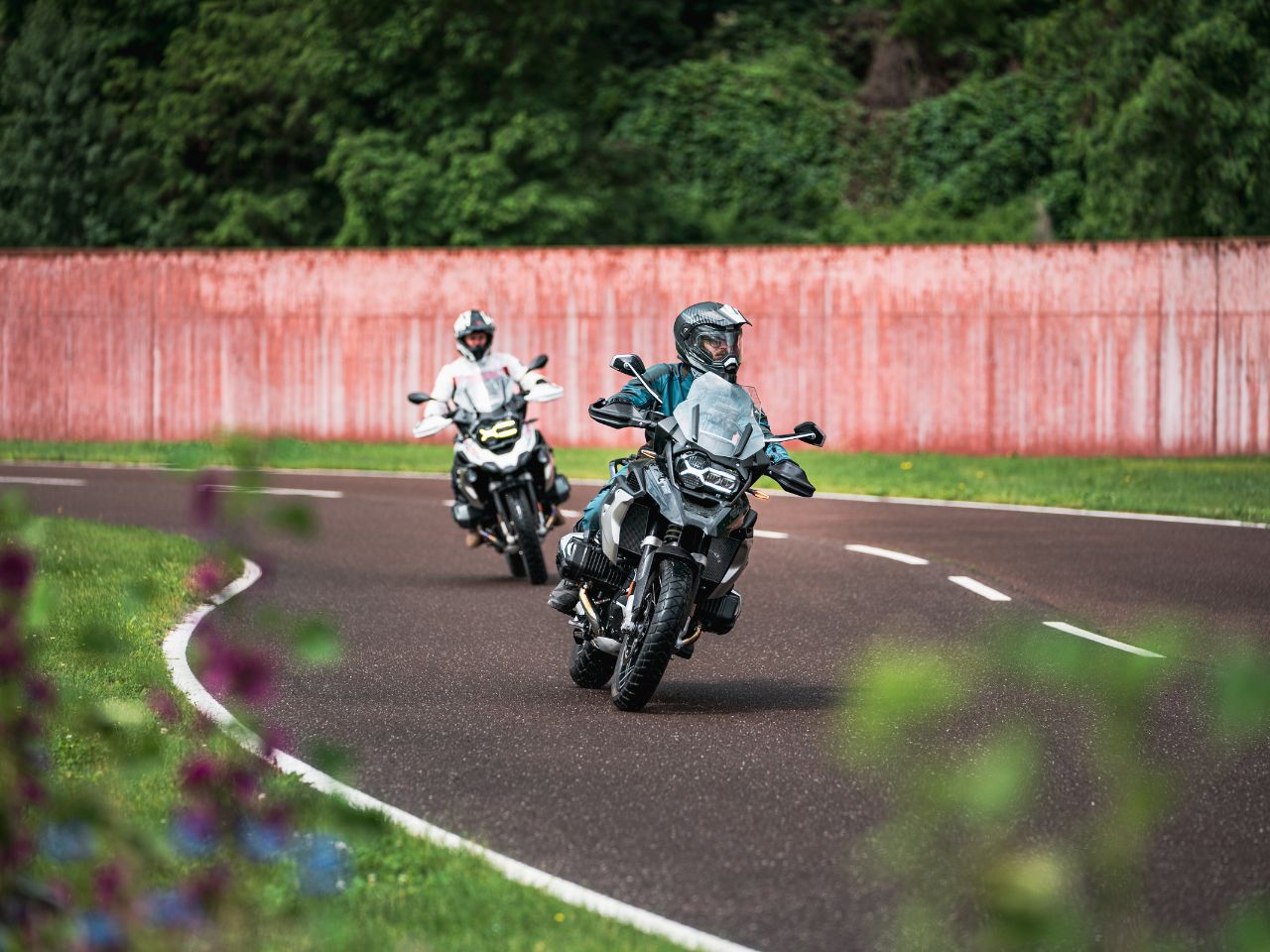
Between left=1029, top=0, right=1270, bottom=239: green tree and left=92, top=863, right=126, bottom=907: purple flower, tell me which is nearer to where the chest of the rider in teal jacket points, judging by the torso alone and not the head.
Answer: the purple flower

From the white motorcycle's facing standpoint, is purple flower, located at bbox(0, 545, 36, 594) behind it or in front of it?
in front

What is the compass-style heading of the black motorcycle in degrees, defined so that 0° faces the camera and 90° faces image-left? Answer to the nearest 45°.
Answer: approximately 315°

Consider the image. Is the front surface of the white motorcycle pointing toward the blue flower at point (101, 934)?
yes

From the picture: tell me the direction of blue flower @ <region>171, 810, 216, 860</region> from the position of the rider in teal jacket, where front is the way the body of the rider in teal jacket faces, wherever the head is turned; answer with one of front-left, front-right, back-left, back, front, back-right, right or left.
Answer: front-right

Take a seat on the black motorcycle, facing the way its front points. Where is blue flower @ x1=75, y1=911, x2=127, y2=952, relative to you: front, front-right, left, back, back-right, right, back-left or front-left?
front-right

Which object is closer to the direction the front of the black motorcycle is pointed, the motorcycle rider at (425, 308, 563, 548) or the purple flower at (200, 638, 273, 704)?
the purple flower

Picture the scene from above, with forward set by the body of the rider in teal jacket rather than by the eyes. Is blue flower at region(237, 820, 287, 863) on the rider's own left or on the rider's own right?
on the rider's own right

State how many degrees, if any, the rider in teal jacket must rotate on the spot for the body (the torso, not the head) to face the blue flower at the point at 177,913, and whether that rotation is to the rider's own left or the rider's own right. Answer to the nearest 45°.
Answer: approximately 45° to the rider's own right

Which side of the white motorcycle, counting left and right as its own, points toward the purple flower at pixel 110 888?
front

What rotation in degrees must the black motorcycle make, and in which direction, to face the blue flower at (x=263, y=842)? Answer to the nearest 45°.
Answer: approximately 45° to its right

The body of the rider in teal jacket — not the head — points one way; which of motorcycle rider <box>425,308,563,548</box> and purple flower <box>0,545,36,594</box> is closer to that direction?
the purple flower

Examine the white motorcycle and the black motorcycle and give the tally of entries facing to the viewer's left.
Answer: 0

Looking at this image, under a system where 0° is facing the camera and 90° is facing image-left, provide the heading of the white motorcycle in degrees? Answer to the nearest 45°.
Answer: approximately 0°
